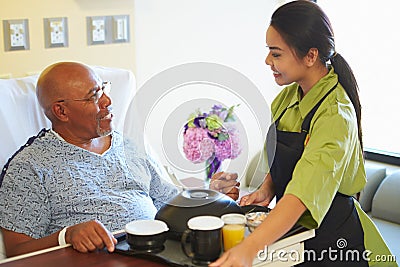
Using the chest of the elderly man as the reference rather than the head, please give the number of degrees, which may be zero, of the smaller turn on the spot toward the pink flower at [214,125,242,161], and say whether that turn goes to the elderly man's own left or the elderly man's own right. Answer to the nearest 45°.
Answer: approximately 45° to the elderly man's own left

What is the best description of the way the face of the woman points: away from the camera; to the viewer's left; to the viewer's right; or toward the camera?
to the viewer's left

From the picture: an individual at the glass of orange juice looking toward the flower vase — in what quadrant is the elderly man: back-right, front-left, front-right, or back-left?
front-left

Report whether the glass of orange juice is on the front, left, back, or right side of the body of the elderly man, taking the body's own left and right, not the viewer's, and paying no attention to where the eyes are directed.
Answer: front

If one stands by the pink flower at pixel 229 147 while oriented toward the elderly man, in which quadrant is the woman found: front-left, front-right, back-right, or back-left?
back-left

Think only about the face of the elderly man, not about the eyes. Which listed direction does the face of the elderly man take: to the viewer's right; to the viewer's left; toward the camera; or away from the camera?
to the viewer's right

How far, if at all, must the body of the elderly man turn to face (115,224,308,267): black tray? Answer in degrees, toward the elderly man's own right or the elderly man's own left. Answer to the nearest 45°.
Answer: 0° — they already face it
